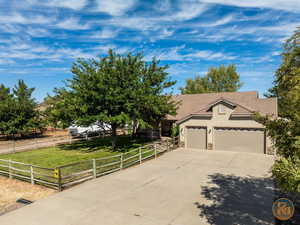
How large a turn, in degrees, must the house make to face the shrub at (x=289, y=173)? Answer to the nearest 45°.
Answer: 0° — it already faces it

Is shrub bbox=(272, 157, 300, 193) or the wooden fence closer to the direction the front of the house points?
the shrub

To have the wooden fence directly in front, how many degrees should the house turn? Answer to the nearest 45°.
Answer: approximately 45° to its right

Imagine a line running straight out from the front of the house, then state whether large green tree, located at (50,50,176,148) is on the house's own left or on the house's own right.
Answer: on the house's own right

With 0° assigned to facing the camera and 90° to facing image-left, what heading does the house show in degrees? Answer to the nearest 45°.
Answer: approximately 0°

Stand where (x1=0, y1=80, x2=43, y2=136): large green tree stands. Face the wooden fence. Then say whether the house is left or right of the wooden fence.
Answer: left

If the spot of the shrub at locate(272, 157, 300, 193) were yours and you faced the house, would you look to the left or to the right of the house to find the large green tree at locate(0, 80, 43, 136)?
left

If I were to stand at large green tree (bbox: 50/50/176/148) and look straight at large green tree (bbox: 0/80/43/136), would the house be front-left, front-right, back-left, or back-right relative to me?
back-right

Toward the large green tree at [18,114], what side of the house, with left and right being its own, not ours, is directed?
right

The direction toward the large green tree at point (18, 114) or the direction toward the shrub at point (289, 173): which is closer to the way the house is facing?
the shrub
